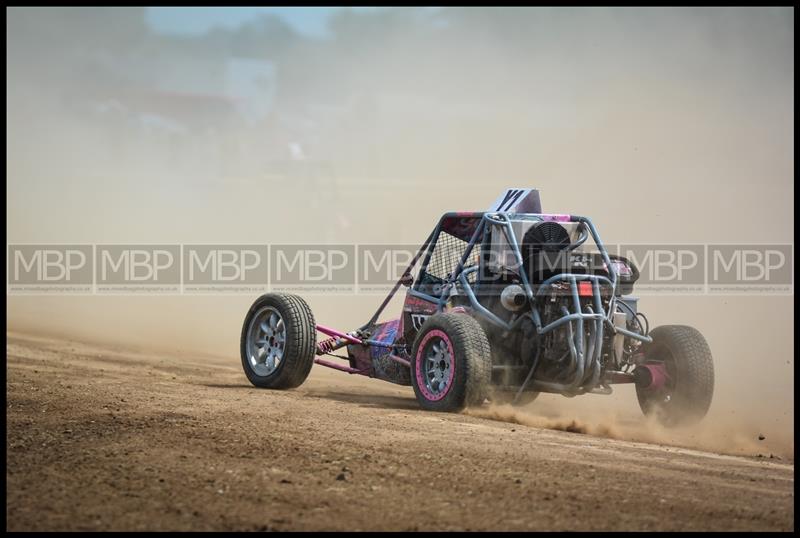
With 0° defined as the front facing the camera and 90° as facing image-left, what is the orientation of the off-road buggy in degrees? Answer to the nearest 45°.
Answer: approximately 135°
